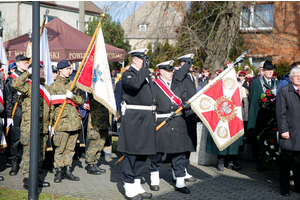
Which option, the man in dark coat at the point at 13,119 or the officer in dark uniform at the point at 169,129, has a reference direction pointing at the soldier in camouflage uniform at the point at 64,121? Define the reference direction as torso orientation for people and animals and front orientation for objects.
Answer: the man in dark coat

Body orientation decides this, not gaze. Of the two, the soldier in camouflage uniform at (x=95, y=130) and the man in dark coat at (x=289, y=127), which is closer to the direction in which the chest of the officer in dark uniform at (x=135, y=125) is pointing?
the man in dark coat

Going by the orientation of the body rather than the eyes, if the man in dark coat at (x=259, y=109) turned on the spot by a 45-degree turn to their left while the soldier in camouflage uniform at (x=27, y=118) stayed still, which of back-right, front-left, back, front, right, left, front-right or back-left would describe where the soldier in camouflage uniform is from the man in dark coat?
back-right

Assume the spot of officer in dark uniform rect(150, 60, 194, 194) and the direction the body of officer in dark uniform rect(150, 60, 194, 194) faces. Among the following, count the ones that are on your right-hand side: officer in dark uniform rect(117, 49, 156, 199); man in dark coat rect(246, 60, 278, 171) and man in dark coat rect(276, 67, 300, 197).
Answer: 1

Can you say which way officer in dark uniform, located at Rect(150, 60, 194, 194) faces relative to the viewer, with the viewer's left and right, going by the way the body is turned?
facing the viewer and to the right of the viewer

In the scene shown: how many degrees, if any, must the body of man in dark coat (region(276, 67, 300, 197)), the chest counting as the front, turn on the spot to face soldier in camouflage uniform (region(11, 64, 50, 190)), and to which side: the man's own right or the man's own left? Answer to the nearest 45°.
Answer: approximately 135° to the man's own right

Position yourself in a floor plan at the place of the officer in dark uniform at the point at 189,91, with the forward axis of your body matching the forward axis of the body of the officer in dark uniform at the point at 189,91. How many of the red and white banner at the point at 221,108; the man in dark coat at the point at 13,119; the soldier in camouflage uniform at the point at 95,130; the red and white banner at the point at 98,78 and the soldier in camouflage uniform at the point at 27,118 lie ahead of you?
1

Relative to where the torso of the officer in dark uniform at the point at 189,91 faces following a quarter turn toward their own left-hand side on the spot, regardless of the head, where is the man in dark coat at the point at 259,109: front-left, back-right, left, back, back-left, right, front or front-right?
front
